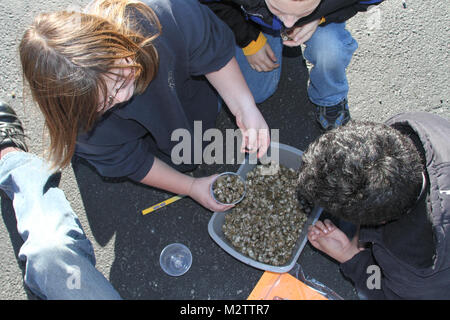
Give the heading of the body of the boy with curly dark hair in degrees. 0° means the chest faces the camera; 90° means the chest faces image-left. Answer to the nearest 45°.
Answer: approximately 90°

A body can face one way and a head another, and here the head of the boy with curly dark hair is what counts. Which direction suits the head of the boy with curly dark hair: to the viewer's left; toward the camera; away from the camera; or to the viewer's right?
to the viewer's left

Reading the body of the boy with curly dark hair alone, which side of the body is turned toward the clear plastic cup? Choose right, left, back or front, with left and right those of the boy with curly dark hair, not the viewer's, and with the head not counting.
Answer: front

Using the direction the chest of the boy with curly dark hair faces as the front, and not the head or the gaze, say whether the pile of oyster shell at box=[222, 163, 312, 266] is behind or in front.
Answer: in front

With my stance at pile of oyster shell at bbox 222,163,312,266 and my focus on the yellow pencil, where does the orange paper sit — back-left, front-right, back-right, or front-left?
back-left
